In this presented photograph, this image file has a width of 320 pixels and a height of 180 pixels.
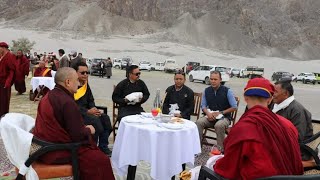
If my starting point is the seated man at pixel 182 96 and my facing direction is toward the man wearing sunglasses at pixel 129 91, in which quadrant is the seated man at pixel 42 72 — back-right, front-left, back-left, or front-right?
front-right

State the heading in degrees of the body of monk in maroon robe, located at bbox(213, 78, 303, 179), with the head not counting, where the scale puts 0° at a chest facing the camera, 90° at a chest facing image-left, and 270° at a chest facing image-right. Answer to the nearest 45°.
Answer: approximately 180°

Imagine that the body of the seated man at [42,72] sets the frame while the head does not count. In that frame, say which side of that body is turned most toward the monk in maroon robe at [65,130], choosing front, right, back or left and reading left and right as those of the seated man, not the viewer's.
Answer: front

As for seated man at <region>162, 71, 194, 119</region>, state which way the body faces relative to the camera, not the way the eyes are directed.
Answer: toward the camera

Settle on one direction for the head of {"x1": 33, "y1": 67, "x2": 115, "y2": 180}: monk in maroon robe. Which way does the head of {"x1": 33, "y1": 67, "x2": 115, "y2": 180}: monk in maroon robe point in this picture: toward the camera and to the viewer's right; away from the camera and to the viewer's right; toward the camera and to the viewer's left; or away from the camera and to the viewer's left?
away from the camera and to the viewer's right

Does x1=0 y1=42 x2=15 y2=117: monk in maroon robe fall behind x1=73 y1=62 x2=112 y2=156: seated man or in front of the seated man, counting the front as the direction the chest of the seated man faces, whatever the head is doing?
behind

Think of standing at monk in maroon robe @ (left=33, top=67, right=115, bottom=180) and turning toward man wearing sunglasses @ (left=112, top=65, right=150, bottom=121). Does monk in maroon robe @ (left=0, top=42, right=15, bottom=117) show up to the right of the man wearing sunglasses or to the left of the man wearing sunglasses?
left

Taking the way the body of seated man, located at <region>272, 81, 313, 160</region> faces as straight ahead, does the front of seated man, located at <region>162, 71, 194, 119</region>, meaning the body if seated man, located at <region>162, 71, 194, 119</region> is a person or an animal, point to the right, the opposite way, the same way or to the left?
to the left

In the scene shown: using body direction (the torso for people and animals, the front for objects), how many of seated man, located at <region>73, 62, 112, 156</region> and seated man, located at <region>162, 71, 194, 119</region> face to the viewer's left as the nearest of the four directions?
0

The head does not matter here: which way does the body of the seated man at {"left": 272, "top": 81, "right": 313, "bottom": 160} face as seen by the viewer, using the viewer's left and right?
facing to the left of the viewer

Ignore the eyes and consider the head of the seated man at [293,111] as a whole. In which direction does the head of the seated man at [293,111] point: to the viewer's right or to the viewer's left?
to the viewer's left

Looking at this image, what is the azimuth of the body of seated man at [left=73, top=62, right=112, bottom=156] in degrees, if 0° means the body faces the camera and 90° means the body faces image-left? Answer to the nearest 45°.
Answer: approximately 315°

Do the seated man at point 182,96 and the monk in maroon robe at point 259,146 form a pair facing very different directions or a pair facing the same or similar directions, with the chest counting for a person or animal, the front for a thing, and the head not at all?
very different directions

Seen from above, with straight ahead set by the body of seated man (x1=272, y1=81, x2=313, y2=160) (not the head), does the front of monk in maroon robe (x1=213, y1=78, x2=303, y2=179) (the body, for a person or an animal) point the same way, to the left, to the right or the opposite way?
to the right

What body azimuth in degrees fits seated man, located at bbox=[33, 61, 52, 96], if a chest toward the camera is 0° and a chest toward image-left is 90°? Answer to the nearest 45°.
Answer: approximately 0°
